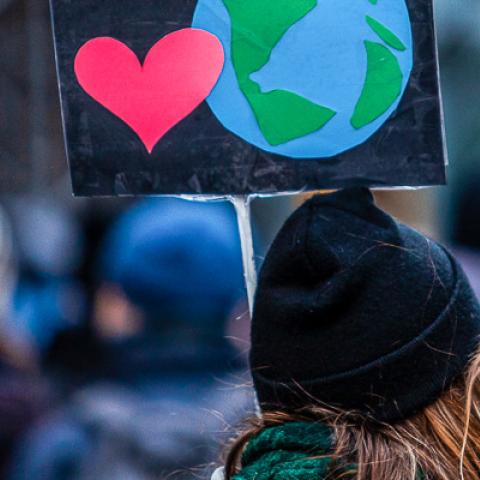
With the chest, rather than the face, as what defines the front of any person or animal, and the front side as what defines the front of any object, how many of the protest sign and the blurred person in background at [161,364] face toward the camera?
1

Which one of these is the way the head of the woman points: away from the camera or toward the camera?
away from the camera

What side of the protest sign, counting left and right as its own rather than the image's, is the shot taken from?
front

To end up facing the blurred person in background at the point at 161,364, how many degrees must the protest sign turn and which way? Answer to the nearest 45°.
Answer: approximately 180°

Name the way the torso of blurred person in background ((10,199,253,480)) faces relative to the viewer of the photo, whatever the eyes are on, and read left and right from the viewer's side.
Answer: facing away from the viewer and to the left of the viewer

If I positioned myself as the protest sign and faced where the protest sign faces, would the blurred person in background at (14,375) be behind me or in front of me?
behind
